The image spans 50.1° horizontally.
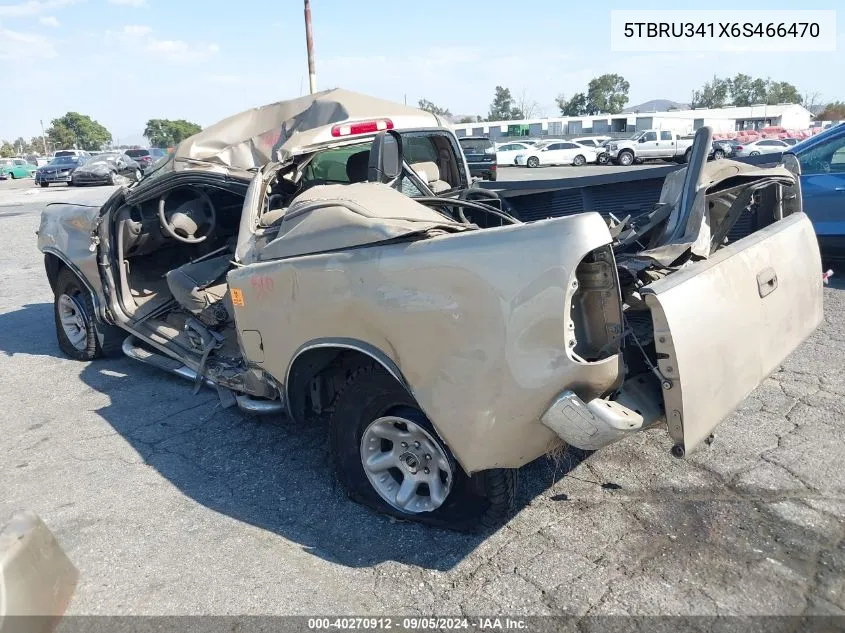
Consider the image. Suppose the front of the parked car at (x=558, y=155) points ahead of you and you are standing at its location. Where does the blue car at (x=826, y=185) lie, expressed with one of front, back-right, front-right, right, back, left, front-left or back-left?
left

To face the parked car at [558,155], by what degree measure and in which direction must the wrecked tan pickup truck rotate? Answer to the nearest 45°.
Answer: approximately 45° to its right

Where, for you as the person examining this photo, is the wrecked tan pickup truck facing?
facing away from the viewer and to the left of the viewer

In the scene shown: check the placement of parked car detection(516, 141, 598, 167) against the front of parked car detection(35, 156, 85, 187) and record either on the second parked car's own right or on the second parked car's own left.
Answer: on the second parked car's own left

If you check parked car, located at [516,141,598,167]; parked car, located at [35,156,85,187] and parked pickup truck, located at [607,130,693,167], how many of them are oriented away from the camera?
0

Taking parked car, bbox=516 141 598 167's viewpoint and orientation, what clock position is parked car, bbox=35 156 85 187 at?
parked car, bbox=35 156 85 187 is roughly at 11 o'clock from parked car, bbox=516 141 598 167.

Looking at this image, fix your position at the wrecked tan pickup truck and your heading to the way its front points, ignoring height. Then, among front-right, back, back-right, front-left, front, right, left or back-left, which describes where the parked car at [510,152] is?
front-right

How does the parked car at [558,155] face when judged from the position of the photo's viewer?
facing to the left of the viewer

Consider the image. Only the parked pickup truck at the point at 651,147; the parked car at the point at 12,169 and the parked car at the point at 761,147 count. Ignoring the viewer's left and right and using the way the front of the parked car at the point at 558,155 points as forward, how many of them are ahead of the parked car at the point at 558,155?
1

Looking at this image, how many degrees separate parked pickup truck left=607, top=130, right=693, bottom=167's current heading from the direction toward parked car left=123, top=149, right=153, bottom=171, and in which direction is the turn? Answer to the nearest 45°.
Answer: approximately 45° to its right

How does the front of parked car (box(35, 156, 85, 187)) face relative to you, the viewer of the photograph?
facing the viewer and to the left of the viewer

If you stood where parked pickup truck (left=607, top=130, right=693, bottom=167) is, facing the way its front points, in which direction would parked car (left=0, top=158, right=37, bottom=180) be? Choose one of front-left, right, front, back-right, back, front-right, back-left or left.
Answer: front-right

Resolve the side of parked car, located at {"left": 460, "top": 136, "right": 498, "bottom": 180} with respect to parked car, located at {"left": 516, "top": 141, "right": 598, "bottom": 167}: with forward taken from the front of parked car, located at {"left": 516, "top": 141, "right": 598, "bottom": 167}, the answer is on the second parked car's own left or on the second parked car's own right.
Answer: on the second parked car's own left

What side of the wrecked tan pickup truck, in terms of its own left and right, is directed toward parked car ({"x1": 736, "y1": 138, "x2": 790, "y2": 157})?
right

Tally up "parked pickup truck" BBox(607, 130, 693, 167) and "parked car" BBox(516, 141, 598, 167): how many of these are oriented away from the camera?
0

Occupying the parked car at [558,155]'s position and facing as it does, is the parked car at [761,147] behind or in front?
behind

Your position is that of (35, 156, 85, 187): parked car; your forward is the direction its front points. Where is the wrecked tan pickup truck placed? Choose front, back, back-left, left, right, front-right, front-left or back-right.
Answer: front-left
